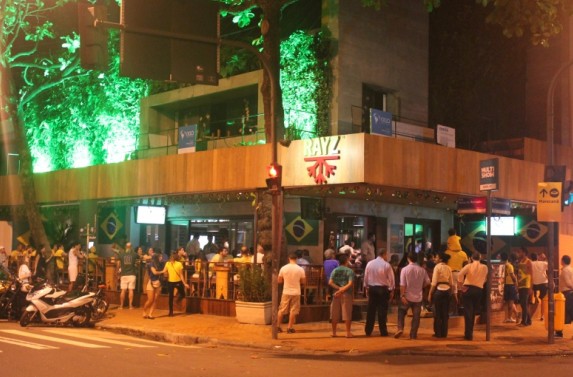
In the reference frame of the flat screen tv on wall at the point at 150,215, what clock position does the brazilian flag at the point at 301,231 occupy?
The brazilian flag is roughly at 10 o'clock from the flat screen tv on wall.

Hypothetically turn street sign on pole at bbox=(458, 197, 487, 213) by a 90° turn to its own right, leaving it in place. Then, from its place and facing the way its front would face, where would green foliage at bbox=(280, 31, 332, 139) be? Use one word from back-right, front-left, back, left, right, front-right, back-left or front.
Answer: front-right

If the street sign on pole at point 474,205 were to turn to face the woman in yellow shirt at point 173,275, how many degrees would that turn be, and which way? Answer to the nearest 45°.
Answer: approximately 90° to its right

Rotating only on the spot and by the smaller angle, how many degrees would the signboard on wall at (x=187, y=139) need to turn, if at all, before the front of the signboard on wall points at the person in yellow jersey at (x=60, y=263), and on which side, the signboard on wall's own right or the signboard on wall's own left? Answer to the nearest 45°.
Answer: approximately 90° to the signboard on wall's own right

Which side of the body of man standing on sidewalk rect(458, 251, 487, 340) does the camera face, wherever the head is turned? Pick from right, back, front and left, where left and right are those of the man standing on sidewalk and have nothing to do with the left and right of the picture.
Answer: back

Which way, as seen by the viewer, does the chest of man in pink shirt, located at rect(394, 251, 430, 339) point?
away from the camera

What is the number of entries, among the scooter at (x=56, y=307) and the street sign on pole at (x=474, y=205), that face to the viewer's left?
1

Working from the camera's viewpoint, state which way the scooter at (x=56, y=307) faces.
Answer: facing to the left of the viewer

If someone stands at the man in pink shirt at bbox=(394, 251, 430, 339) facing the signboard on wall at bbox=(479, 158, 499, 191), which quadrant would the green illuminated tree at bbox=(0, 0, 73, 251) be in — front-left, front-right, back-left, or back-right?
back-left
